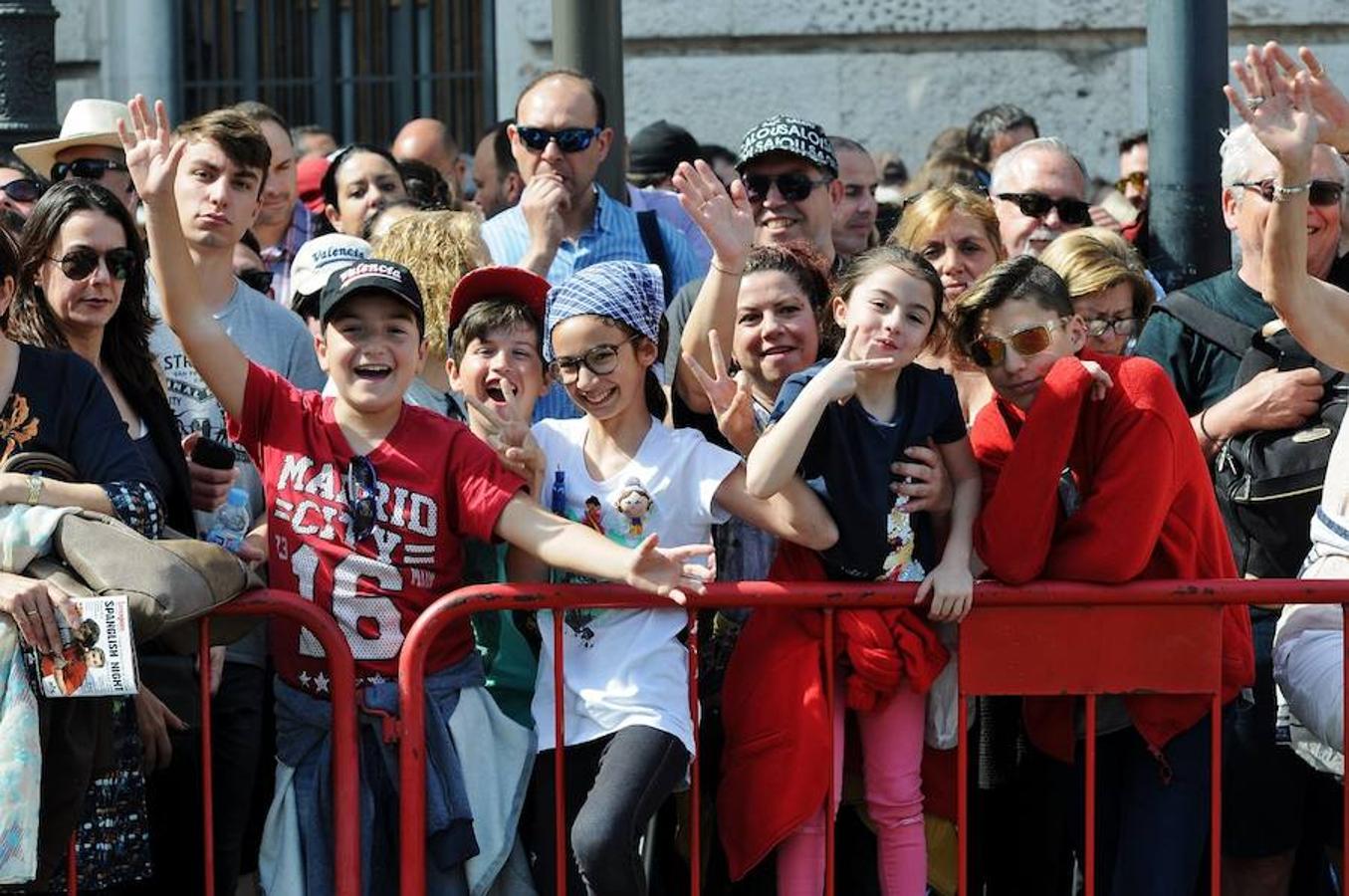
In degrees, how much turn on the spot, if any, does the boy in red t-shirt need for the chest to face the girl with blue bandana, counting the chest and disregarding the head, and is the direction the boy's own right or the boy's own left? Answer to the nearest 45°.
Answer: approximately 90° to the boy's own left

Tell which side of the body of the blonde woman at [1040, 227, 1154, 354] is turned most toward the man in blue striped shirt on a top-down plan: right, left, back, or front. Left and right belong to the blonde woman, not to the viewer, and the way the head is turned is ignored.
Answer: right

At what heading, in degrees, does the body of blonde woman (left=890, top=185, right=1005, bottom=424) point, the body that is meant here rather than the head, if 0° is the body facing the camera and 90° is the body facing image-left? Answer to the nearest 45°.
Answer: approximately 0°

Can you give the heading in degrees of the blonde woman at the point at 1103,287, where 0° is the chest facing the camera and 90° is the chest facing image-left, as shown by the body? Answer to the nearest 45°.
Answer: approximately 0°

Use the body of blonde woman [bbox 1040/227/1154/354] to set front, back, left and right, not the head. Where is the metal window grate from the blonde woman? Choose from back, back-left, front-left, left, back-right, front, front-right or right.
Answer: back-right

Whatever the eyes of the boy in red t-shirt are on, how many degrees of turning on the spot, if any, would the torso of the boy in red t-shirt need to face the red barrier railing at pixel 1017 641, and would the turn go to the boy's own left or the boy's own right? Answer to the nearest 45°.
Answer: approximately 90° to the boy's own left

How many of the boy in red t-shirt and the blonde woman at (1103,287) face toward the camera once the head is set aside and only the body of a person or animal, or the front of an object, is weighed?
2
